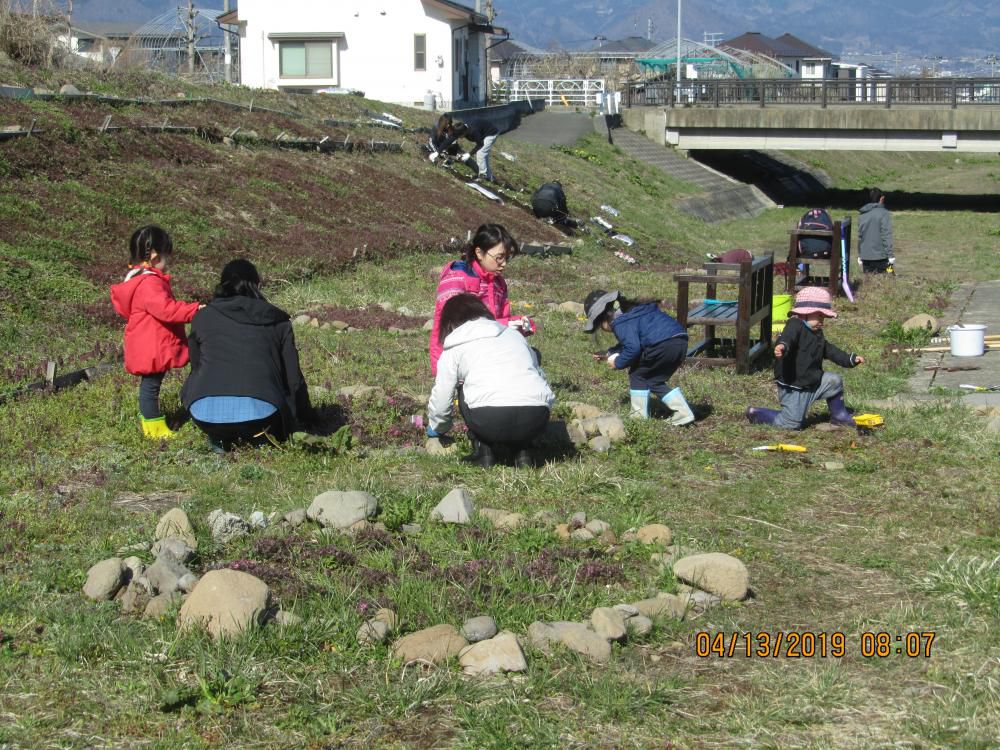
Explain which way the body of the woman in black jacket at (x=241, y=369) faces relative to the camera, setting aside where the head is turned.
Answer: away from the camera

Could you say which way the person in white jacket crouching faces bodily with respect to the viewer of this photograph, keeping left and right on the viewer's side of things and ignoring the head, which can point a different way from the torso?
facing away from the viewer and to the left of the viewer

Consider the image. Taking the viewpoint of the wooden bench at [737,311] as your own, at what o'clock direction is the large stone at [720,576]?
The large stone is roughly at 9 o'clock from the wooden bench.

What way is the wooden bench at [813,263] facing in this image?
to the viewer's left

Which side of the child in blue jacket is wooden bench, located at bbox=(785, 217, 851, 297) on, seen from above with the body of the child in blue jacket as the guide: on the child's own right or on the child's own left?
on the child's own right

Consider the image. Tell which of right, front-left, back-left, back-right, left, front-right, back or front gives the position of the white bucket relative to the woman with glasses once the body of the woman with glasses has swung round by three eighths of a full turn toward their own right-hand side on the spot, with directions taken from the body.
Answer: back-right

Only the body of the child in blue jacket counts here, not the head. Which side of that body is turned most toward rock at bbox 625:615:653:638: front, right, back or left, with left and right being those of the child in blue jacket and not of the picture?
left

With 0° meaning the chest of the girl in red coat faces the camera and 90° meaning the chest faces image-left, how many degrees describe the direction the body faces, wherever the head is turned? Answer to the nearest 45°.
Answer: approximately 270°

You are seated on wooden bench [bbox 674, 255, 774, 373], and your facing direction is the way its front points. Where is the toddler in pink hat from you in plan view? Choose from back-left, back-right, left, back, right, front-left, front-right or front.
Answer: left

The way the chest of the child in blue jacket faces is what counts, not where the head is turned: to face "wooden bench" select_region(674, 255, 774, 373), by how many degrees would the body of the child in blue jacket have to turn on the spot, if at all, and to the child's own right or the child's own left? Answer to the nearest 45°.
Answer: approximately 90° to the child's own right

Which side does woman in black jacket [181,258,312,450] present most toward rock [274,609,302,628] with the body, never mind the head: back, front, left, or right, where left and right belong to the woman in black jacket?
back

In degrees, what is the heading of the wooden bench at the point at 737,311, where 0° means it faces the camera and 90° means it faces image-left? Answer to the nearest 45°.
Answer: approximately 90°

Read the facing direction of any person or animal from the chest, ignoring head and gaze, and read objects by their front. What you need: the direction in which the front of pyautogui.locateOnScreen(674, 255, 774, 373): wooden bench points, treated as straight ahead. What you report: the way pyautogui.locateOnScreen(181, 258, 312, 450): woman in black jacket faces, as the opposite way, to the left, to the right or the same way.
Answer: to the right

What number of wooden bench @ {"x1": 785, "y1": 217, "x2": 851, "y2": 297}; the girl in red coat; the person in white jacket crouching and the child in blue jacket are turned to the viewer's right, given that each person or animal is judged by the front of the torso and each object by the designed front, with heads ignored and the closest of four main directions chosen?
1
